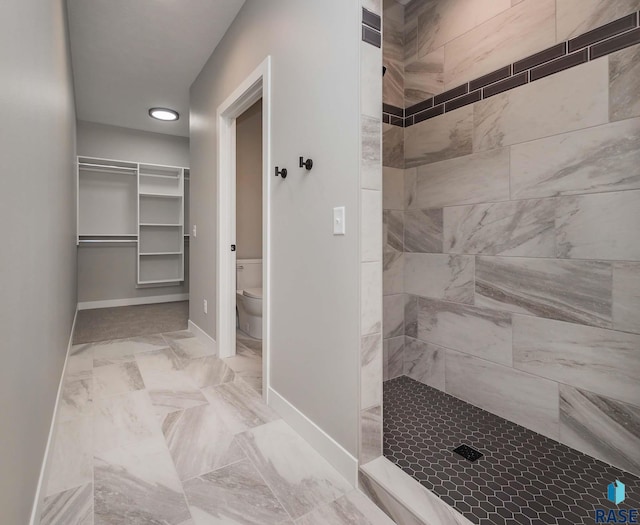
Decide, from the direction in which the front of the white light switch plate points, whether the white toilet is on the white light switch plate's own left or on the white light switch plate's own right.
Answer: on the white light switch plate's own right

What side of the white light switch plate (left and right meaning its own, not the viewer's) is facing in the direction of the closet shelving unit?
right

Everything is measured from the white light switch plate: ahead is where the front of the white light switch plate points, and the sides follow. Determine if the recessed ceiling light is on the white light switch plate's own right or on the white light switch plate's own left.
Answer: on the white light switch plate's own right

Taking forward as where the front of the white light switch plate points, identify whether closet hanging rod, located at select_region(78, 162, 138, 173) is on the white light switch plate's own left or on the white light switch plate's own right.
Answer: on the white light switch plate's own right

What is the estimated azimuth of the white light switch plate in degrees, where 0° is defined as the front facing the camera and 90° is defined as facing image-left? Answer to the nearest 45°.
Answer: approximately 45°
